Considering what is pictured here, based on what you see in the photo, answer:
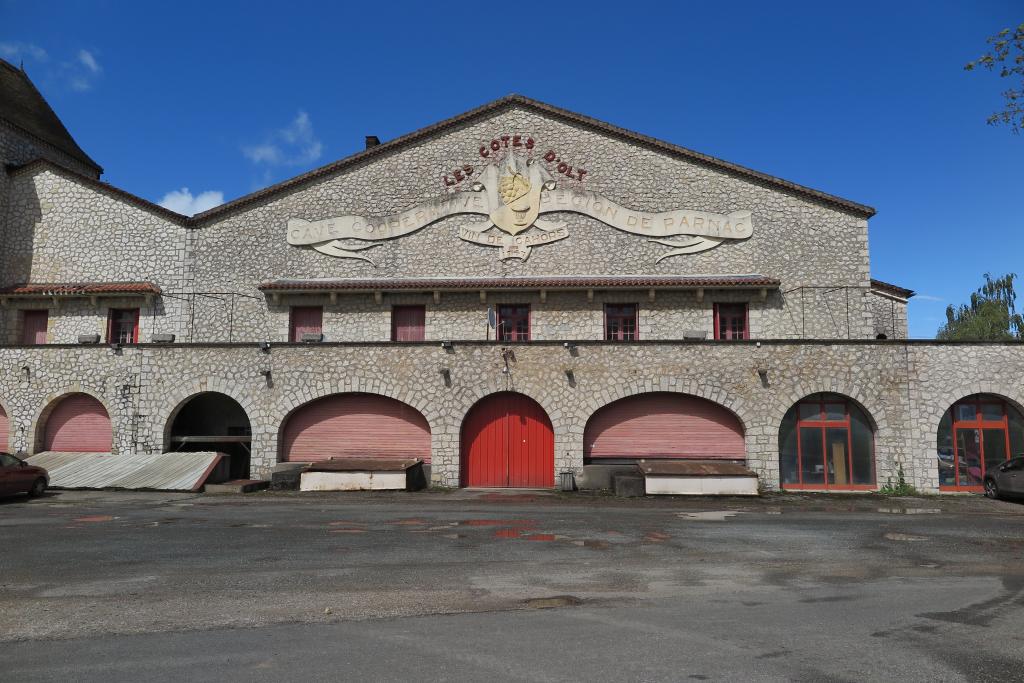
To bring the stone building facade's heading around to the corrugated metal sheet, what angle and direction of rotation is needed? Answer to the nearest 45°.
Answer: approximately 90° to its right

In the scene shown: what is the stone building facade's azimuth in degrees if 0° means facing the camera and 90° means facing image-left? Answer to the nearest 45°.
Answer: approximately 0°
